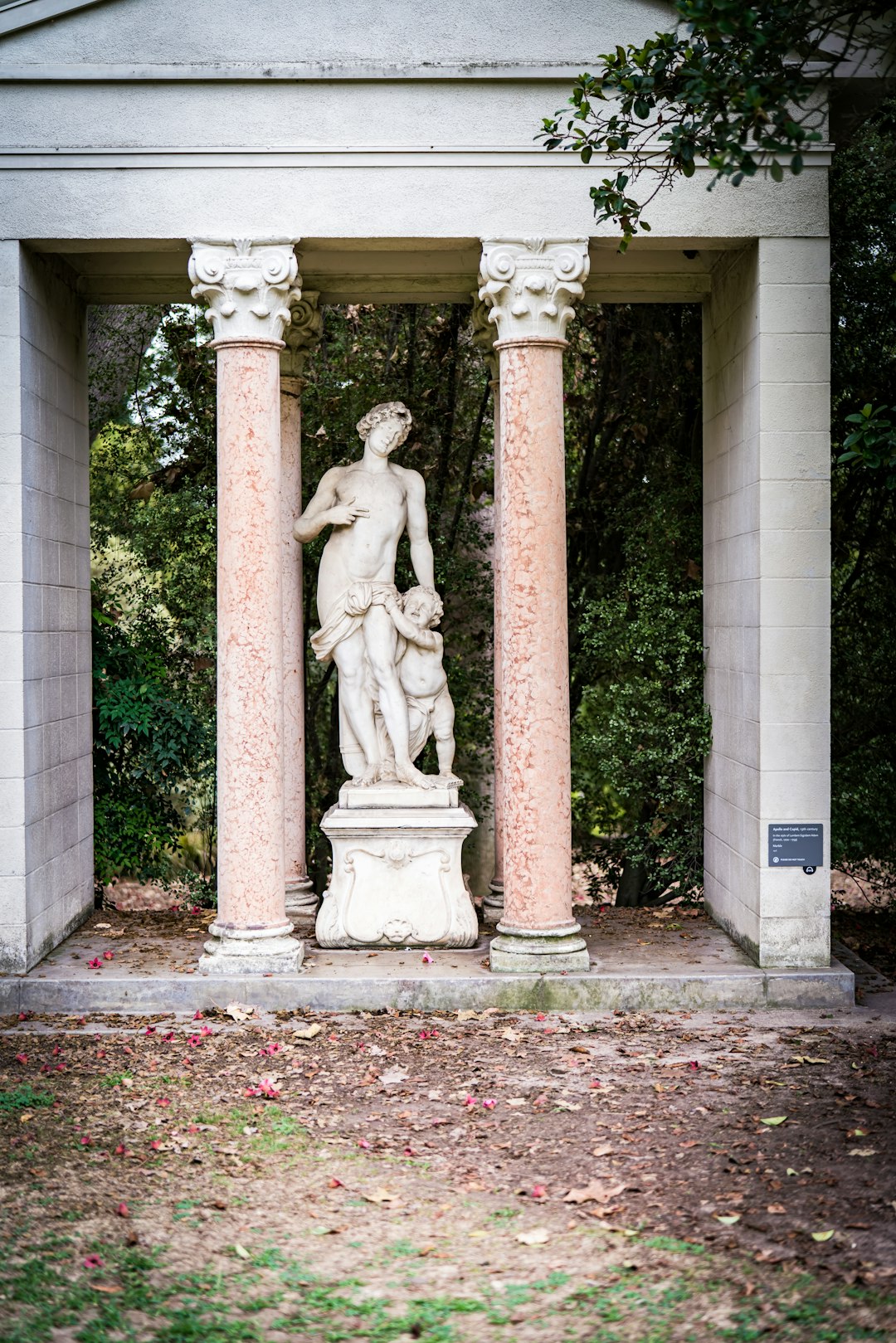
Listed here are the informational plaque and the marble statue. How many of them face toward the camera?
2

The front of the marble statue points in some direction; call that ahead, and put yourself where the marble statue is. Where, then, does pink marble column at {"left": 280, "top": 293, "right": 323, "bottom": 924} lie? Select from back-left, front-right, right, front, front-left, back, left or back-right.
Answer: back-right

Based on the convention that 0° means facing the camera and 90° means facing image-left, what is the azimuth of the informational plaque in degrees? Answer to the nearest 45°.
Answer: approximately 0°

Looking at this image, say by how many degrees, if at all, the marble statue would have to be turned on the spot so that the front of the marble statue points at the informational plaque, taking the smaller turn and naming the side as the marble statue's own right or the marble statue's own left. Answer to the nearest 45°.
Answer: approximately 45° to the marble statue's own left

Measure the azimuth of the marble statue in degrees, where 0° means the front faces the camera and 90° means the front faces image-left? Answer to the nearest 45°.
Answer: approximately 0°

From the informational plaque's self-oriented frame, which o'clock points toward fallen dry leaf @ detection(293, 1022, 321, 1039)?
The fallen dry leaf is roughly at 2 o'clock from the informational plaque.

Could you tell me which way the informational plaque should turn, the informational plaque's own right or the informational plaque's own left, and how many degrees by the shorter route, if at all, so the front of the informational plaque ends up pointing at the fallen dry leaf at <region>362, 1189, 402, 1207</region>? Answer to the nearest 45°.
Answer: approximately 45° to the informational plaque's own right

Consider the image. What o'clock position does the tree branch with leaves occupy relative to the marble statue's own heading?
The tree branch with leaves is roughly at 11 o'clock from the marble statue.

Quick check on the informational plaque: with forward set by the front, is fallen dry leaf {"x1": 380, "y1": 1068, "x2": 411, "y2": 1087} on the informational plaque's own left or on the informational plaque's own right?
on the informational plaque's own right

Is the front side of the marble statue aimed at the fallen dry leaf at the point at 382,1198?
yes
